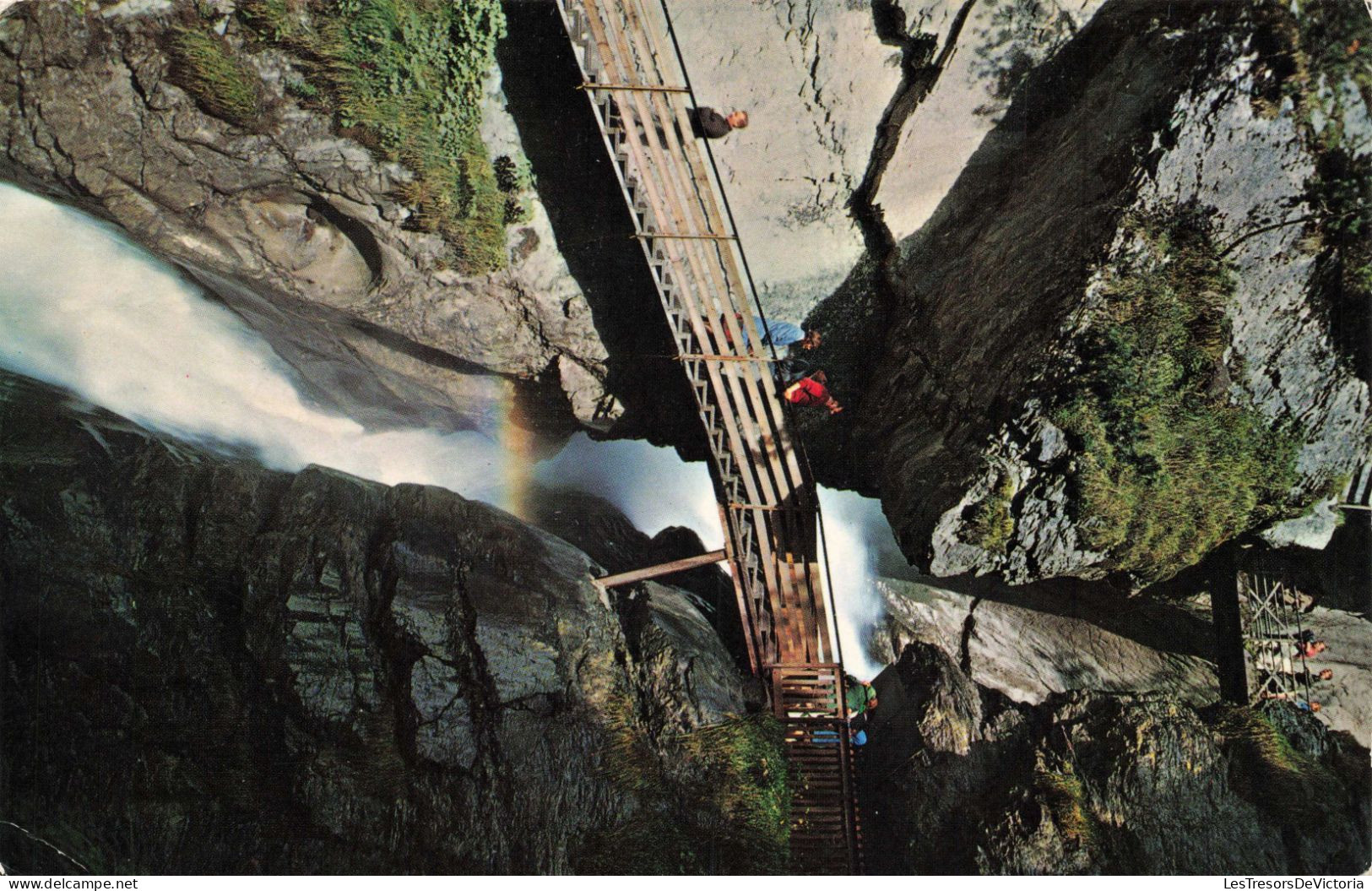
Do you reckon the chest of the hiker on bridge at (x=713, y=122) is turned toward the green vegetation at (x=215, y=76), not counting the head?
no
